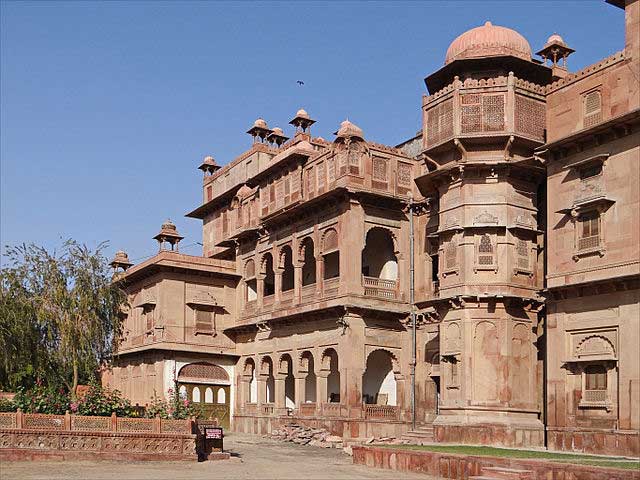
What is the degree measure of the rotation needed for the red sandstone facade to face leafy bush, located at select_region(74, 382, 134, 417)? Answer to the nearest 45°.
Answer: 0° — it already faces it

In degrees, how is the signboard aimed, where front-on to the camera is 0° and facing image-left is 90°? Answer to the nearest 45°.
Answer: approximately 0°

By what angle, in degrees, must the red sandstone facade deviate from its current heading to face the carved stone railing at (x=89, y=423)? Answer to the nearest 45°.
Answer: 0° — it already faces it

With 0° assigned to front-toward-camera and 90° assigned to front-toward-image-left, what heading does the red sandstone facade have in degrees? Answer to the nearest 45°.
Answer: approximately 45°

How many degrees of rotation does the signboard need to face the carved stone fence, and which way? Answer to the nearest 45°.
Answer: approximately 45° to its right

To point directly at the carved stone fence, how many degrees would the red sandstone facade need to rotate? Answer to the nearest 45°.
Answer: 0° — it already faces it

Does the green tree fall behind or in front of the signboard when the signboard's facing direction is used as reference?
behind

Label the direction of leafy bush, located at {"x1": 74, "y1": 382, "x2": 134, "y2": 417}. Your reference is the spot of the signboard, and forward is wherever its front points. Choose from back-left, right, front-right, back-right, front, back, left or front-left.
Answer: right

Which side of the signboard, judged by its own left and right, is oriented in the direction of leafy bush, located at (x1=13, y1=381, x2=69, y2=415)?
right

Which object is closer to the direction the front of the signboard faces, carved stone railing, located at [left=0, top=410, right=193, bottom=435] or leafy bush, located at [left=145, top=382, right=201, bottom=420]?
the carved stone railing
